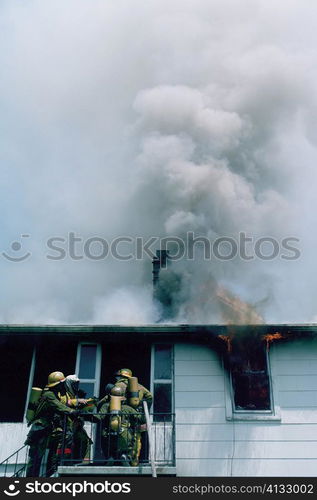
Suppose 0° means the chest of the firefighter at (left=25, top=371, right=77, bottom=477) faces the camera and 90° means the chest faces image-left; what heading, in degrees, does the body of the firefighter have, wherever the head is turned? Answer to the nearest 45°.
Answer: approximately 270°

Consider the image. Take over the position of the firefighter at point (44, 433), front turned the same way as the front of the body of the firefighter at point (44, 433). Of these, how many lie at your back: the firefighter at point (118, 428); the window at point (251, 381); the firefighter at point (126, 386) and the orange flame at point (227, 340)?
0

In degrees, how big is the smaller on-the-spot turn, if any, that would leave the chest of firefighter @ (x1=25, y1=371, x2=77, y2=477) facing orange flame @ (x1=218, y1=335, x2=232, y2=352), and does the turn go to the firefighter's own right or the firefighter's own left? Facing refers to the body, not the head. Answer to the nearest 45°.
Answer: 0° — they already face it

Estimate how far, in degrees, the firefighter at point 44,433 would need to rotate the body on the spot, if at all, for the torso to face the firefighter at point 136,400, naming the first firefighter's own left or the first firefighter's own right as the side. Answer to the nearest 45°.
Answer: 0° — they already face them

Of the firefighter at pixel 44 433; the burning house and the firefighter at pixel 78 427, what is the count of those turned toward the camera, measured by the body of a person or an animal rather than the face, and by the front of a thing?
1

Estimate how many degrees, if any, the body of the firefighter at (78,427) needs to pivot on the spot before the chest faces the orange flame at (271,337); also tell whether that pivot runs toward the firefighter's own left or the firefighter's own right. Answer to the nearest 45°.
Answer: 0° — they already face it

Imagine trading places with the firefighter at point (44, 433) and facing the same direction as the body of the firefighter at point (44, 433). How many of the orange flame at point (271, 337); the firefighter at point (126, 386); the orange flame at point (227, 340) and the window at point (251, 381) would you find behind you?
0

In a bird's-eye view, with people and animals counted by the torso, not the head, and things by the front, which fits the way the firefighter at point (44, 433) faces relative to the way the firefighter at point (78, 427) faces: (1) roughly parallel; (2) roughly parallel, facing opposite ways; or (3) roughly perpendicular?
roughly parallel

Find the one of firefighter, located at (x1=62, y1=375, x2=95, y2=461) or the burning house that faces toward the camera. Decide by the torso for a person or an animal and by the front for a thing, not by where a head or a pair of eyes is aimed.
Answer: the burning house

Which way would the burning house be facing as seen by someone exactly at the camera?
facing the viewer
